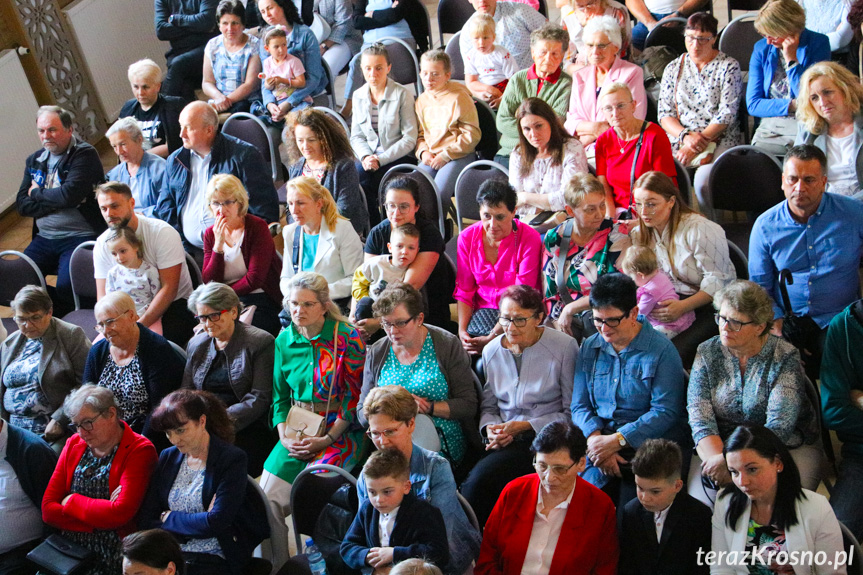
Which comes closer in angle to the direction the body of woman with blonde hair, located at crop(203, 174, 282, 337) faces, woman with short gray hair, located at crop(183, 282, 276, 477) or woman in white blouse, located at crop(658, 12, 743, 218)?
the woman with short gray hair

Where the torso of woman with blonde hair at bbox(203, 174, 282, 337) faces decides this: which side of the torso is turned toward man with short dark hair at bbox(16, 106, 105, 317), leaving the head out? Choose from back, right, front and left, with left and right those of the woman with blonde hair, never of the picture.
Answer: right

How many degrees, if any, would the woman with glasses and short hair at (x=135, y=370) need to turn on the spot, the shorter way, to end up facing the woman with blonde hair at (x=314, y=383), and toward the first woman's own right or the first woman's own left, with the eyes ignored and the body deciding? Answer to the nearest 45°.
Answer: approximately 90° to the first woman's own left

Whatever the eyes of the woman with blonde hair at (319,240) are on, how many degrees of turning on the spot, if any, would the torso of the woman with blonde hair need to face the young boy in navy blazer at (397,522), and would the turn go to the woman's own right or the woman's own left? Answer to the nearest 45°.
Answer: approximately 45° to the woman's own left

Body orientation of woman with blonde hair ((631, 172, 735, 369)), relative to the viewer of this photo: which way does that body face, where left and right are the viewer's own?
facing the viewer and to the left of the viewer

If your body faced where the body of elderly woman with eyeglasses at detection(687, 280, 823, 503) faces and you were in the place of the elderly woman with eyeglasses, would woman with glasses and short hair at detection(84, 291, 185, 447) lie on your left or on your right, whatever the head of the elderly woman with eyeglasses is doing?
on your right

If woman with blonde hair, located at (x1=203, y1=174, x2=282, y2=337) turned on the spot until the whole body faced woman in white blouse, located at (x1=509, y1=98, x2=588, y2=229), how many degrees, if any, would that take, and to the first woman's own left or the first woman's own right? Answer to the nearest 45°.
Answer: approximately 135° to the first woman's own left

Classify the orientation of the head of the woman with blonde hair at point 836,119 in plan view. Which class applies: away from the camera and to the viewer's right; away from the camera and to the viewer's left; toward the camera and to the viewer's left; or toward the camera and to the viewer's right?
toward the camera and to the viewer's left

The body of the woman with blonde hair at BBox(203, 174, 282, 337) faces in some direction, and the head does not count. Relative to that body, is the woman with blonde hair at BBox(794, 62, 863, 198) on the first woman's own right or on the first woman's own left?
on the first woman's own left

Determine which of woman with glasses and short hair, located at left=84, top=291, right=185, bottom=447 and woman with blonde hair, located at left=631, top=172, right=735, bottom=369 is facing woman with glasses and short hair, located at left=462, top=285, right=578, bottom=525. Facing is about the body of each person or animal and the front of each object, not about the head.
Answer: the woman with blonde hair

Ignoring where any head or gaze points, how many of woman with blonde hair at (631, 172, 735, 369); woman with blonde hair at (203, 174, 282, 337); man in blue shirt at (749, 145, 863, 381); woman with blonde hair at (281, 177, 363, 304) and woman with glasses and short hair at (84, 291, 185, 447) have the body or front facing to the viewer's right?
0

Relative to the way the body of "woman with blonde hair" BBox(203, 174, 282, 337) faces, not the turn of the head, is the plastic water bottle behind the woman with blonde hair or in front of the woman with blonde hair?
in front

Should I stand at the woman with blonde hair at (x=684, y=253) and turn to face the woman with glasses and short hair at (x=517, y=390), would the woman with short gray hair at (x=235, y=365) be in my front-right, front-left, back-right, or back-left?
front-right

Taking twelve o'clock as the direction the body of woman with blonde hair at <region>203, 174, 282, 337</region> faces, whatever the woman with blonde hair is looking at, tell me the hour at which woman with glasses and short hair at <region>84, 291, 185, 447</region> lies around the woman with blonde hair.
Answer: The woman with glasses and short hair is roughly at 12 o'clock from the woman with blonde hair.

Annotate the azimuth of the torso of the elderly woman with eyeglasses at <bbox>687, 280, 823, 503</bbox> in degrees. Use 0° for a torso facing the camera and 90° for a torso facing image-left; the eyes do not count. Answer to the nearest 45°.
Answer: approximately 45°

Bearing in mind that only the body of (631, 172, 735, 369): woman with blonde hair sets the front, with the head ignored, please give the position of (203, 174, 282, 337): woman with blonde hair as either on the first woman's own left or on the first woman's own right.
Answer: on the first woman's own right

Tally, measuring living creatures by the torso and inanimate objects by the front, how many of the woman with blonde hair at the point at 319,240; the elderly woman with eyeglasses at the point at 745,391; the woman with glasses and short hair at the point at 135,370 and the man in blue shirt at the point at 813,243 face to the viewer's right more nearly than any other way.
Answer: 0

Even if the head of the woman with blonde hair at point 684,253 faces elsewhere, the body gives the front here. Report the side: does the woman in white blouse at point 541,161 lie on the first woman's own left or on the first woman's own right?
on the first woman's own right

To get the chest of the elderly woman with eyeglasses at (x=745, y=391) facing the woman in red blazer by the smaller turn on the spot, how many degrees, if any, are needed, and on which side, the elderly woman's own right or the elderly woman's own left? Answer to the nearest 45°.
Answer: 0° — they already face them

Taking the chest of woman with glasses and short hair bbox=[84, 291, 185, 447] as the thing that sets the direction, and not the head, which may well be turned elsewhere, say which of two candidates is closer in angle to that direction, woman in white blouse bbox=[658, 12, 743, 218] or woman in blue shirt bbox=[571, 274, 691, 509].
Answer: the woman in blue shirt

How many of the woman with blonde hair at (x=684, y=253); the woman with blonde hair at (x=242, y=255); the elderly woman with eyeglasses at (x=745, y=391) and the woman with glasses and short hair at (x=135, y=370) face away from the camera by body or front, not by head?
0

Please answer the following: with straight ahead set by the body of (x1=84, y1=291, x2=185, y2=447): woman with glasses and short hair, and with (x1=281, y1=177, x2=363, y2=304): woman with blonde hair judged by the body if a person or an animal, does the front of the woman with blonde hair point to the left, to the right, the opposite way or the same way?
the same way
